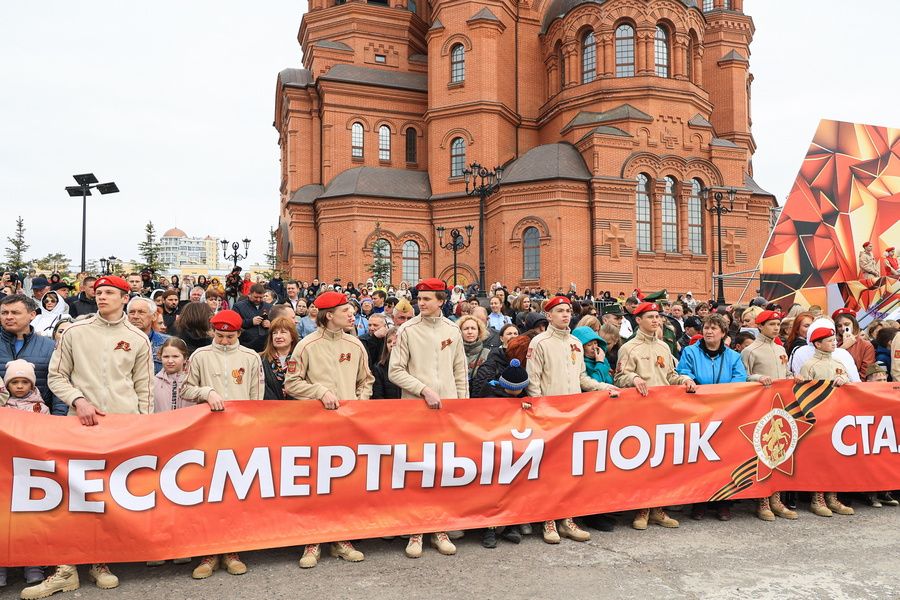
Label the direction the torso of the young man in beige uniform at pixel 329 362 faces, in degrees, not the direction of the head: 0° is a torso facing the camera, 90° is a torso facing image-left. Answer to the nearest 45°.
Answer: approximately 0°

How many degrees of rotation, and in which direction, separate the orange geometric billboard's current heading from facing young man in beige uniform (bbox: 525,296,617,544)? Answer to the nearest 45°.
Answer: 0° — it already faces them

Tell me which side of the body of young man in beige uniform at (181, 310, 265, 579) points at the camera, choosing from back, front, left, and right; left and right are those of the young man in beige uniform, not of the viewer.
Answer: front

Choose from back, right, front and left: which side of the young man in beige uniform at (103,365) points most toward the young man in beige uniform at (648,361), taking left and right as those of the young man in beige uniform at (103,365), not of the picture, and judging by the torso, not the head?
left

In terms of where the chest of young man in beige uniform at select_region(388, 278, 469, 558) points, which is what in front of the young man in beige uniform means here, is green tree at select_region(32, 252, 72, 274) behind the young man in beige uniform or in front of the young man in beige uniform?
behind

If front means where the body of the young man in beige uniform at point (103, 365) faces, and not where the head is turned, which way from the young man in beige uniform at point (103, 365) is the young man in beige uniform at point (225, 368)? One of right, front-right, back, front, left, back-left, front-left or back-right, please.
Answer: left

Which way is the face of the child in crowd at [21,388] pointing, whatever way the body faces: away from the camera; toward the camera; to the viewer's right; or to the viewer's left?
toward the camera

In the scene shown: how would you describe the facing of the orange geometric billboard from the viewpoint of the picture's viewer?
facing the viewer

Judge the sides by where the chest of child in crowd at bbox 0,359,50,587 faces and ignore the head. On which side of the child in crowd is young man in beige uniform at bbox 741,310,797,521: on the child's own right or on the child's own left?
on the child's own left

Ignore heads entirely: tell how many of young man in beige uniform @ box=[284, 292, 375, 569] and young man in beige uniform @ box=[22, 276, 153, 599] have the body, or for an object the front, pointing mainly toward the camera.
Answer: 2

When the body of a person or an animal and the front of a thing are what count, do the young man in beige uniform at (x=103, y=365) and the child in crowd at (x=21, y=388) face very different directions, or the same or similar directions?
same or similar directions

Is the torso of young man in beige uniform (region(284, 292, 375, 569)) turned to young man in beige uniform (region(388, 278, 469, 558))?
no

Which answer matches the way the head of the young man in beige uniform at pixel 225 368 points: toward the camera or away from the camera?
toward the camera

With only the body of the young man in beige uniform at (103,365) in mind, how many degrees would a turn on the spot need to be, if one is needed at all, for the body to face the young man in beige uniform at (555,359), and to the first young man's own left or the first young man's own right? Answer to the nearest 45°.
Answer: approximately 90° to the first young man's own left

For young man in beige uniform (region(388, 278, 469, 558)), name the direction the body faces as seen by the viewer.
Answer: toward the camera

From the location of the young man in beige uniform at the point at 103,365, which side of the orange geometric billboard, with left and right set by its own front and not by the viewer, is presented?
front

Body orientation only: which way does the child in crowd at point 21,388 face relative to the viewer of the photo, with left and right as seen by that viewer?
facing the viewer
